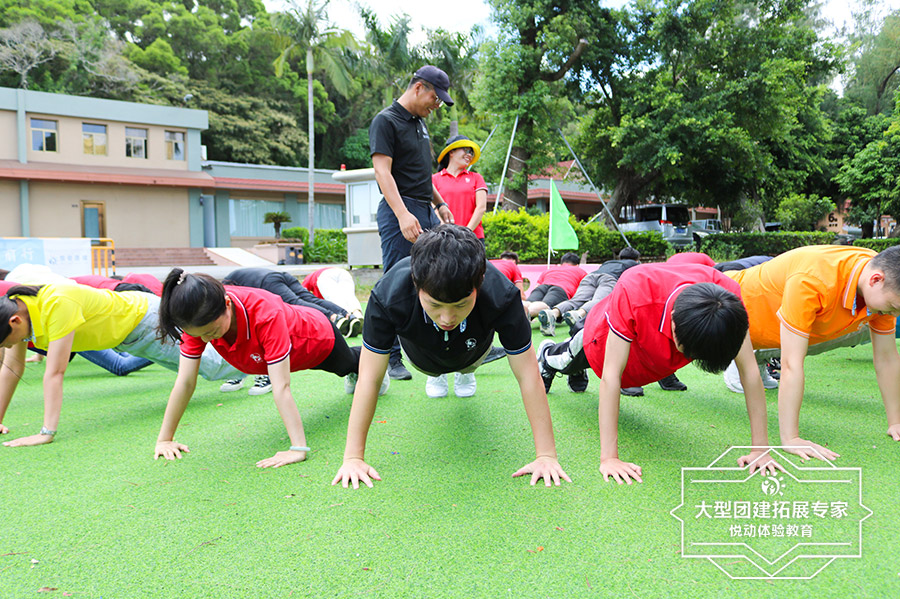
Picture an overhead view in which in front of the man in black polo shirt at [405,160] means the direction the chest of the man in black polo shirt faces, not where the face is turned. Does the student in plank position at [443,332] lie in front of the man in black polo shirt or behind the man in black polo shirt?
in front

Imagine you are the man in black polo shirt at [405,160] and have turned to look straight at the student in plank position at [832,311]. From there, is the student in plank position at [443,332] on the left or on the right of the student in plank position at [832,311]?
right

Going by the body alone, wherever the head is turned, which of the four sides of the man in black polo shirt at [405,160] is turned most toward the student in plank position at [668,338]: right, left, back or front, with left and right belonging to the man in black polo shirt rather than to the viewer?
front

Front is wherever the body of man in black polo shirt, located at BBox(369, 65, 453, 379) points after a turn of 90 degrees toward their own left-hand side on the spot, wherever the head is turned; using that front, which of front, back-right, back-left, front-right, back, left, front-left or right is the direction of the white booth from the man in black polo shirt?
front-left

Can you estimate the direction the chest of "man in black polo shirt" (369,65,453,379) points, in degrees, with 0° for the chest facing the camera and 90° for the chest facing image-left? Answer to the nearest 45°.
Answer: approximately 315°

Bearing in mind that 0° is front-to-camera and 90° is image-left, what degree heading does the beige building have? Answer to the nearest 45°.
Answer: approximately 315°

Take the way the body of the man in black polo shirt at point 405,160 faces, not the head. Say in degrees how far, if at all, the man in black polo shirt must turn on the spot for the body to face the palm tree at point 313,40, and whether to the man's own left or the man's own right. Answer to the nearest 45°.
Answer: approximately 135° to the man's own left

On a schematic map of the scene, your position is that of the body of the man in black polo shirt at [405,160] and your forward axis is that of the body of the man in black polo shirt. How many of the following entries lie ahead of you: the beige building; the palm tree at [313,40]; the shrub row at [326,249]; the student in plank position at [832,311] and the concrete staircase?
1

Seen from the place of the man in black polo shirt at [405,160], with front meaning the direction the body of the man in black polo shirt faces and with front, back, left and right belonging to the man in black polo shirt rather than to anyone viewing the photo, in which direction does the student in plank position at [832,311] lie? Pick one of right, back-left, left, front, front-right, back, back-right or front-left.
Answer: front

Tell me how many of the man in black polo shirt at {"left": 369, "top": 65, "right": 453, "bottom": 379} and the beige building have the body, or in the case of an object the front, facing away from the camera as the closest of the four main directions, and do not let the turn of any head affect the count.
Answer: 0

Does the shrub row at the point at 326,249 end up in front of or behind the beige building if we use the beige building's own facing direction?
in front

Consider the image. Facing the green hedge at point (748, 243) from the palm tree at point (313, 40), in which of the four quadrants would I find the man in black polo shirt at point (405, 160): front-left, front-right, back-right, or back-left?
front-right

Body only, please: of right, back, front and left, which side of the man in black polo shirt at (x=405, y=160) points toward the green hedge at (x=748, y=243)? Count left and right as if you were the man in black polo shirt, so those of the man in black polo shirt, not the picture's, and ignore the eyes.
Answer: left
